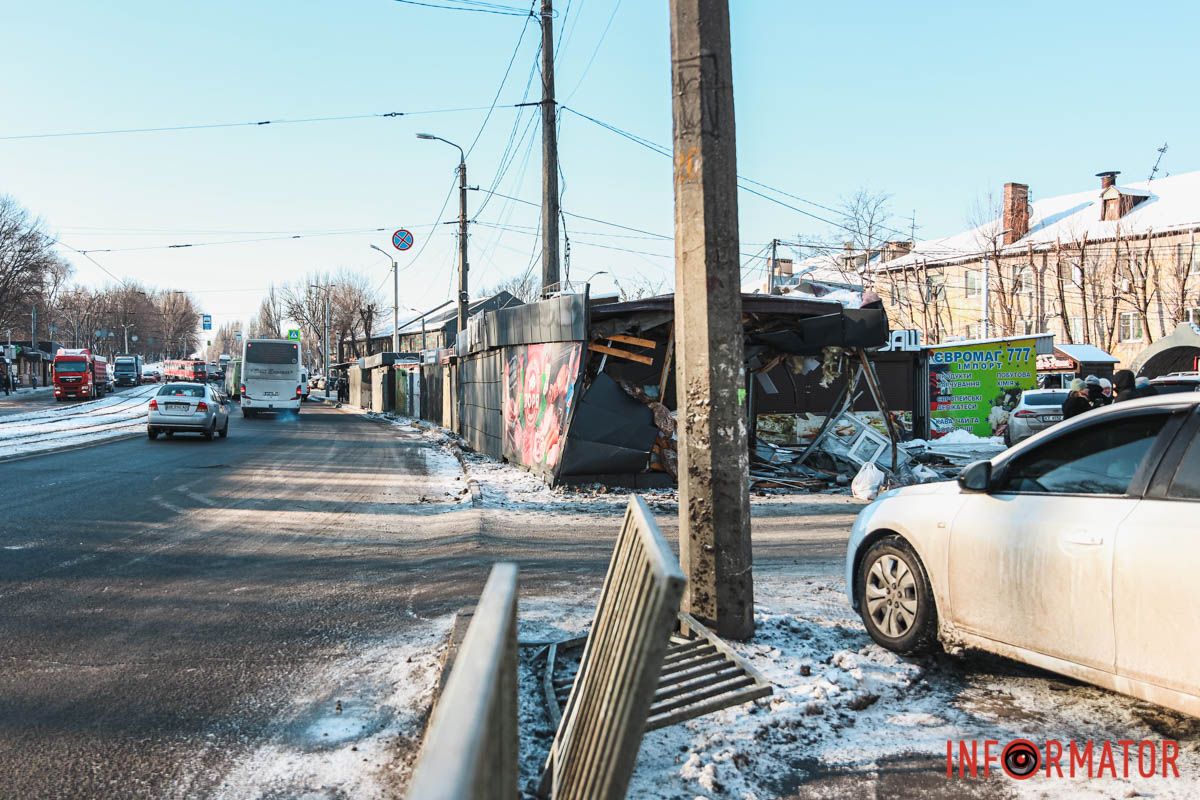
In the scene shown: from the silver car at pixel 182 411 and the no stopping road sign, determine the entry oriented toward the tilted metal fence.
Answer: the no stopping road sign

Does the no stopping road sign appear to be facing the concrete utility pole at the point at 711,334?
yes

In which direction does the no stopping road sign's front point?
toward the camera

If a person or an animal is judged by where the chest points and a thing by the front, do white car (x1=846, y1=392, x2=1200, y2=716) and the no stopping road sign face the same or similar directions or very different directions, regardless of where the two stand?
very different directions

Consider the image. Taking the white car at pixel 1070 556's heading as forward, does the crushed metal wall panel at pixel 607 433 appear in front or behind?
in front

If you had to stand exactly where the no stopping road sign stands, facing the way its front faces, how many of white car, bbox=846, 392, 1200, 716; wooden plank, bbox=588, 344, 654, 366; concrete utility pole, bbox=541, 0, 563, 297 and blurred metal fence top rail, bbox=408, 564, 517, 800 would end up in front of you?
4

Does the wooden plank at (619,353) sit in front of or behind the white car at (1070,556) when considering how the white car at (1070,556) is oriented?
in front

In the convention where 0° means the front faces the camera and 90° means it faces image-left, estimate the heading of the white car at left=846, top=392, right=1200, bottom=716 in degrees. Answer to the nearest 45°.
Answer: approximately 135°
